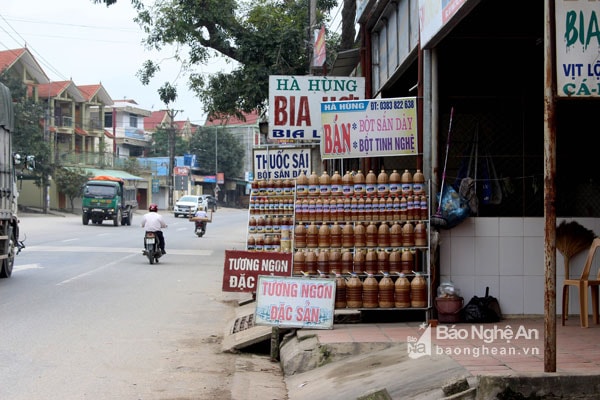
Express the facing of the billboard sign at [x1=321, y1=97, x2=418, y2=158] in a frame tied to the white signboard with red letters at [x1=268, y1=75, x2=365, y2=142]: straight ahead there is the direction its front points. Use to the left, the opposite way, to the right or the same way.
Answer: the same way

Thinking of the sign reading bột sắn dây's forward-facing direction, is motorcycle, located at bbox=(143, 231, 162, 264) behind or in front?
behind

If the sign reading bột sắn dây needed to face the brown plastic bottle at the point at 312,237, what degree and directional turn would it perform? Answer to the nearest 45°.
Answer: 0° — it already faces it

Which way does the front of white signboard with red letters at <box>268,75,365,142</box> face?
toward the camera

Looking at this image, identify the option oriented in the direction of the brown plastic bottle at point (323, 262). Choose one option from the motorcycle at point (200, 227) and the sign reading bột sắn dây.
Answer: the sign reading bột sắn dây

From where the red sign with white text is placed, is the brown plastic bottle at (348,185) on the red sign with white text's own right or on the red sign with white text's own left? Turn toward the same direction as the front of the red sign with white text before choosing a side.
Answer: on the red sign with white text's own left

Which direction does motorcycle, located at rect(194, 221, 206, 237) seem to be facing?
away from the camera

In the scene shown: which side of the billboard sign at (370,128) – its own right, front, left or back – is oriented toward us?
front
